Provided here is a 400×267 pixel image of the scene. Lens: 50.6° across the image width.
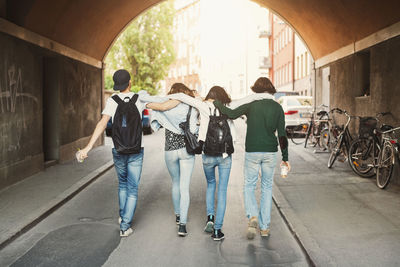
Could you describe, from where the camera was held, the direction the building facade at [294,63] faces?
facing the viewer and to the left of the viewer

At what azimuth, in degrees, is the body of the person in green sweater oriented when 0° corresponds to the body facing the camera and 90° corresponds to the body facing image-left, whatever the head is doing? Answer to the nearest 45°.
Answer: approximately 180°

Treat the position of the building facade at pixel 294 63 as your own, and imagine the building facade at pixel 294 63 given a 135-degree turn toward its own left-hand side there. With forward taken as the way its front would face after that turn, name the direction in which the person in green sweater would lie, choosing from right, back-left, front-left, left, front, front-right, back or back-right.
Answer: right

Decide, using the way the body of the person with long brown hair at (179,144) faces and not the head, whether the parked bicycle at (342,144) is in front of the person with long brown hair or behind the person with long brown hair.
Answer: in front

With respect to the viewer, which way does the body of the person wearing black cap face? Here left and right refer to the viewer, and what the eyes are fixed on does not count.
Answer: facing away from the viewer

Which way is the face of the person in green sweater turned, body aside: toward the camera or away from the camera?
away from the camera

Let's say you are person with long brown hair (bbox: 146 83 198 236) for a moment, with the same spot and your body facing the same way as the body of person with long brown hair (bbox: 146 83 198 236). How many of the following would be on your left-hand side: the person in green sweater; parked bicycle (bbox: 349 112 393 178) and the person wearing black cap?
1

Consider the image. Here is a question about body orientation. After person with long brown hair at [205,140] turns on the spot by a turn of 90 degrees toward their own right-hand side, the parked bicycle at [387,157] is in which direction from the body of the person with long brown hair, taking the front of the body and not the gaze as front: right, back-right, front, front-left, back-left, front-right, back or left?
front-left

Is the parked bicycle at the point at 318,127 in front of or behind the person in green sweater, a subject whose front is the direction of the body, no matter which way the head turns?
in front

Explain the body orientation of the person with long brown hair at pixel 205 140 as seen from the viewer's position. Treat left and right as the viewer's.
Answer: facing away from the viewer

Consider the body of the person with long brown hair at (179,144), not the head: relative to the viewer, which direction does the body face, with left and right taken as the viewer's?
facing away from the viewer
